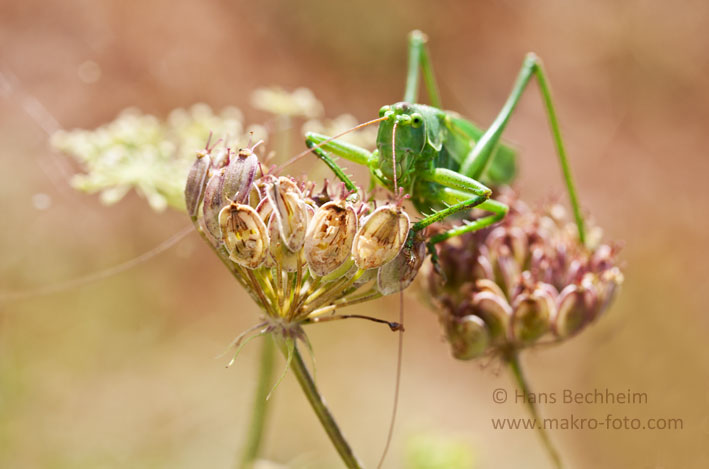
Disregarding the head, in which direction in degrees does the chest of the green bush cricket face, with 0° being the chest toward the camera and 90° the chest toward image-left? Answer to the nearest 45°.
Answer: approximately 45°
